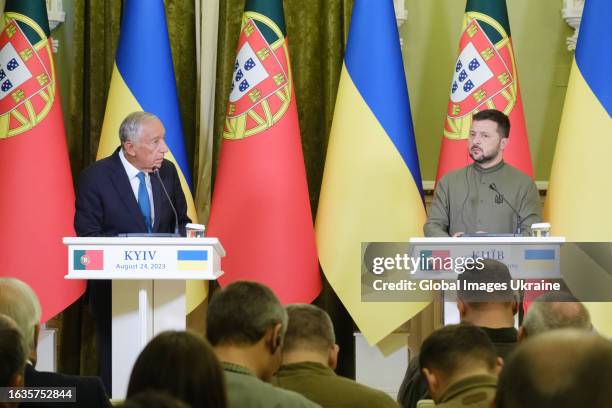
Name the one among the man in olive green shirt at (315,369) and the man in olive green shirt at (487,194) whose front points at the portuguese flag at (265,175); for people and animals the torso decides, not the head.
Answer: the man in olive green shirt at (315,369)

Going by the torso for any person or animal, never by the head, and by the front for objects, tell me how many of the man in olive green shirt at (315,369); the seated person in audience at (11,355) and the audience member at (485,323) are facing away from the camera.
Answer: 3

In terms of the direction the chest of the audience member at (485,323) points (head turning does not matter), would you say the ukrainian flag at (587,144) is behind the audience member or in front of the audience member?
in front

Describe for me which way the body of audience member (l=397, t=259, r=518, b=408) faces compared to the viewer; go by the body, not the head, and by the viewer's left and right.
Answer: facing away from the viewer

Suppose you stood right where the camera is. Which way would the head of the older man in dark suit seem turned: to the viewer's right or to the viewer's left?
to the viewer's right

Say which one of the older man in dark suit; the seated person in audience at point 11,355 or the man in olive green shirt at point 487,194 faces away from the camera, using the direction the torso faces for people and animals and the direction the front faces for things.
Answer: the seated person in audience

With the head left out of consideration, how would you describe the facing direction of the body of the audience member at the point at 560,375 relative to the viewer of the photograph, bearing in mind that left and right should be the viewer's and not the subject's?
facing away from the viewer

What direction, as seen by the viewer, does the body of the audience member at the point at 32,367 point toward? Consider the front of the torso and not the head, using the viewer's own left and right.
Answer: facing away from the viewer and to the right of the viewer

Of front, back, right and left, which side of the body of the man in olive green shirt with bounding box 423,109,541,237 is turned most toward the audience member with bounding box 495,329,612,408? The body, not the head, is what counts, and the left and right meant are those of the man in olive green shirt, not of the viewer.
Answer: front

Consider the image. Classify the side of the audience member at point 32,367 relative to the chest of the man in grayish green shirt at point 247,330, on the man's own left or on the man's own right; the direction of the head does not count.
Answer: on the man's own left

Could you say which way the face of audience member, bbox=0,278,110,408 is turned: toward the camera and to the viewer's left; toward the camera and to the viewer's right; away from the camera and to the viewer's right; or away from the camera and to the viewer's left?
away from the camera and to the viewer's right

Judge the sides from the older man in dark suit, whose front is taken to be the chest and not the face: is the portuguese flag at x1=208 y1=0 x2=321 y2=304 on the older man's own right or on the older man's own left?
on the older man's own left

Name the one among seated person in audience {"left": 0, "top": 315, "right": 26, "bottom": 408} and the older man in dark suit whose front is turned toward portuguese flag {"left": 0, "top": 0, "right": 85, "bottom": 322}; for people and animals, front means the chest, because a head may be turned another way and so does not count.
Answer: the seated person in audience

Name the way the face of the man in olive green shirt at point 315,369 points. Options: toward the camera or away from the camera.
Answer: away from the camera

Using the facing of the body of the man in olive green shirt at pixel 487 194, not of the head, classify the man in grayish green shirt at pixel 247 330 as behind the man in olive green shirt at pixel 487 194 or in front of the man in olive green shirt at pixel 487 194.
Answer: in front

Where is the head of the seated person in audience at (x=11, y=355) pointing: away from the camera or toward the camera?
away from the camera

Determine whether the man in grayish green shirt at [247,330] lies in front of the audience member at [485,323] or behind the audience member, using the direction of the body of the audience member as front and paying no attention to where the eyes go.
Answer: behind
